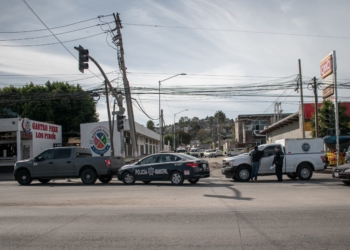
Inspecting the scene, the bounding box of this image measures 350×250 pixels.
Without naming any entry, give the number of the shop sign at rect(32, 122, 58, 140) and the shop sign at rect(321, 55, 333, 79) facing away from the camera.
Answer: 0

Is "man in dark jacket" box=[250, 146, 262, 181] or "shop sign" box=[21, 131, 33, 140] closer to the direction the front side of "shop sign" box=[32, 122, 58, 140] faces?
the man in dark jacket

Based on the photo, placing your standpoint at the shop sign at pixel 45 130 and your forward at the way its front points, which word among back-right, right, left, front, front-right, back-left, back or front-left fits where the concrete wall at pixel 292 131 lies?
front-left

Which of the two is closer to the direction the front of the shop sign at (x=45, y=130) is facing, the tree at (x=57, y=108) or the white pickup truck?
the white pickup truck

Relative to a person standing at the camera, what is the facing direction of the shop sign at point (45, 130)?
facing the viewer and to the right of the viewer

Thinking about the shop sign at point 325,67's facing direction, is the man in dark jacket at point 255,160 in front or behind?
in front

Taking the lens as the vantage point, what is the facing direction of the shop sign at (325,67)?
facing the viewer and to the left of the viewer

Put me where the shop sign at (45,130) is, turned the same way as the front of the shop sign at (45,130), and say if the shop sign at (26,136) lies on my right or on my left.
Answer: on my right

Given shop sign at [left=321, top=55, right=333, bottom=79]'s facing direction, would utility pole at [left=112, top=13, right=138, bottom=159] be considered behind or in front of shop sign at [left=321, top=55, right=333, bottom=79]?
in front

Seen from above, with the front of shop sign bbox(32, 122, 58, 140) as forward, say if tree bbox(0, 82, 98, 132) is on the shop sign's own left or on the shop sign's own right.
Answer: on the shop sign's own left
